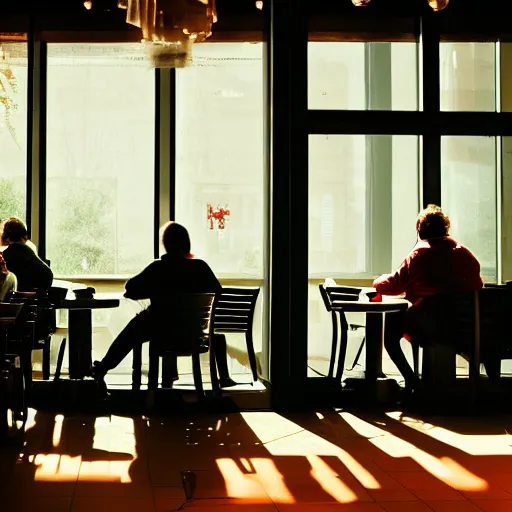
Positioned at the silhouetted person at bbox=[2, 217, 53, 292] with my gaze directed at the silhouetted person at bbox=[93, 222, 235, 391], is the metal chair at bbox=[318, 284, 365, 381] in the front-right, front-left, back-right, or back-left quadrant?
front-left

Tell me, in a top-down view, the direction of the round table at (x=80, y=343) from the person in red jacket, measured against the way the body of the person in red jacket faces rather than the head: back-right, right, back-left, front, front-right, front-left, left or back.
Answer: front-left

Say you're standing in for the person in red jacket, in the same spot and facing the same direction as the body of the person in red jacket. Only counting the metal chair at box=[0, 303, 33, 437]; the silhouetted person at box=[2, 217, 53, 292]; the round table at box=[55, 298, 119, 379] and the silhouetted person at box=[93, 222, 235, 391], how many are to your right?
0

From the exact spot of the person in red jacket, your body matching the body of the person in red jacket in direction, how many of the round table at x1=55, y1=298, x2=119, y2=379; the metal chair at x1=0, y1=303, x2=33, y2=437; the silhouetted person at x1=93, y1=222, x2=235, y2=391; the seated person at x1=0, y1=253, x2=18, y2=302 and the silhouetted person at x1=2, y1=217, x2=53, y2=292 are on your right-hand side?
0

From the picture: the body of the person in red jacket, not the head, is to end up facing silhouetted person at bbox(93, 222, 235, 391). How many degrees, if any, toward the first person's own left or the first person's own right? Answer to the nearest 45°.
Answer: approximately 45° to the first person's own left

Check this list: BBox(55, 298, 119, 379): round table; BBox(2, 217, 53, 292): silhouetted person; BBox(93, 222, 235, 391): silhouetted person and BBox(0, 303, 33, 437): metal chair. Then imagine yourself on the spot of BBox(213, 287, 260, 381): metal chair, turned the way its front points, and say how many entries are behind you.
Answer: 0

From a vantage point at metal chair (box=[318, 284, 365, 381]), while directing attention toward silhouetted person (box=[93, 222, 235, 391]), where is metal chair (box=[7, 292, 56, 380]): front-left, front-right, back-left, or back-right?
front-right

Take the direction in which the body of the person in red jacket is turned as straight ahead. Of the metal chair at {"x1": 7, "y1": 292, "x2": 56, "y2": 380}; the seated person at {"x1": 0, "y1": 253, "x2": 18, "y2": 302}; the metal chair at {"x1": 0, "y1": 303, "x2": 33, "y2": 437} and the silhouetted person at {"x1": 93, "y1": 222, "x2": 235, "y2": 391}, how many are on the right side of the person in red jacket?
0

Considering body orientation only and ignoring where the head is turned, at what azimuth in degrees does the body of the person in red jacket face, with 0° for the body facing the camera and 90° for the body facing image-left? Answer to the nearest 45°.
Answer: approximately 135°
